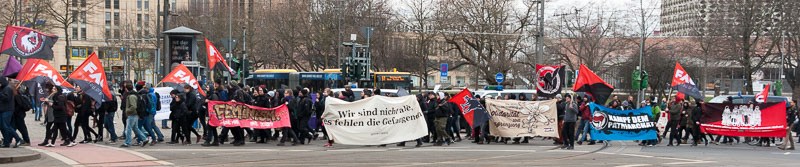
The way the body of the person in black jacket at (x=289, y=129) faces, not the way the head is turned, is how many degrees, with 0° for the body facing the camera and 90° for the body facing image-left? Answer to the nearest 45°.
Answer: approximately 90°

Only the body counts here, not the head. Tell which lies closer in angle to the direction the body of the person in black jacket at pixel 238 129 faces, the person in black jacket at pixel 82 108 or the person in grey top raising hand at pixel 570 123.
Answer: the person in black jacket

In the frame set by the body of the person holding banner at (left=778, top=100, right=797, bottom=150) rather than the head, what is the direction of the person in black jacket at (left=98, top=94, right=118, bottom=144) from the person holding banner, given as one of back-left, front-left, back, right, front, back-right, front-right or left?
front-left

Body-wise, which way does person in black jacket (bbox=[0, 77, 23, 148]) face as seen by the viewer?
to the viewer's left

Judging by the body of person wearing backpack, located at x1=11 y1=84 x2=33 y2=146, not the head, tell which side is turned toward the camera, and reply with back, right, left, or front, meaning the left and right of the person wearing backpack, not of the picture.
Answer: left

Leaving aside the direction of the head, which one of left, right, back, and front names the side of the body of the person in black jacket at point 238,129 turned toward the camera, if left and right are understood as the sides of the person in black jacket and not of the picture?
left

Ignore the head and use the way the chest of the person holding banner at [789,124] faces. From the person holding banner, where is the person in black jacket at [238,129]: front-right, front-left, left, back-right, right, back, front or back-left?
front-left

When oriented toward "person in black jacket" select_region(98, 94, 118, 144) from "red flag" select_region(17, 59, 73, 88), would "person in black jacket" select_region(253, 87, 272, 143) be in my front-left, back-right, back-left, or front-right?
front-left

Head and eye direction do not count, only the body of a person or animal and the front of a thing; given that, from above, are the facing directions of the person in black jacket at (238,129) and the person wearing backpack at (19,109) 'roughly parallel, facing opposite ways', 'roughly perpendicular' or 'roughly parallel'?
roughly parallel

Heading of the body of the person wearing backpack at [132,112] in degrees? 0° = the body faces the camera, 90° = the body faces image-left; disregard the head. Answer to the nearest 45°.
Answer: approximately 90°

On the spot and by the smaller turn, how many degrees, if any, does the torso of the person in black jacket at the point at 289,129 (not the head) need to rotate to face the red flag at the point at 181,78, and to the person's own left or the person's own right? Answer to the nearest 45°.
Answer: approximately 45° to the person's own right

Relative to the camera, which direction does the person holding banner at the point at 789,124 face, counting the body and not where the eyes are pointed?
to the viewer's left
